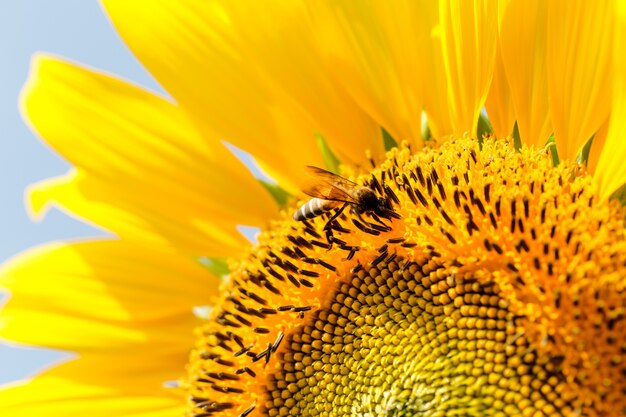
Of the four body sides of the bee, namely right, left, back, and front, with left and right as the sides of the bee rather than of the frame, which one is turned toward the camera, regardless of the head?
right

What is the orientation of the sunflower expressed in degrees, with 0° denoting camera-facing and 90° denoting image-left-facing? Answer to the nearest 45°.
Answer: approximately 0°
